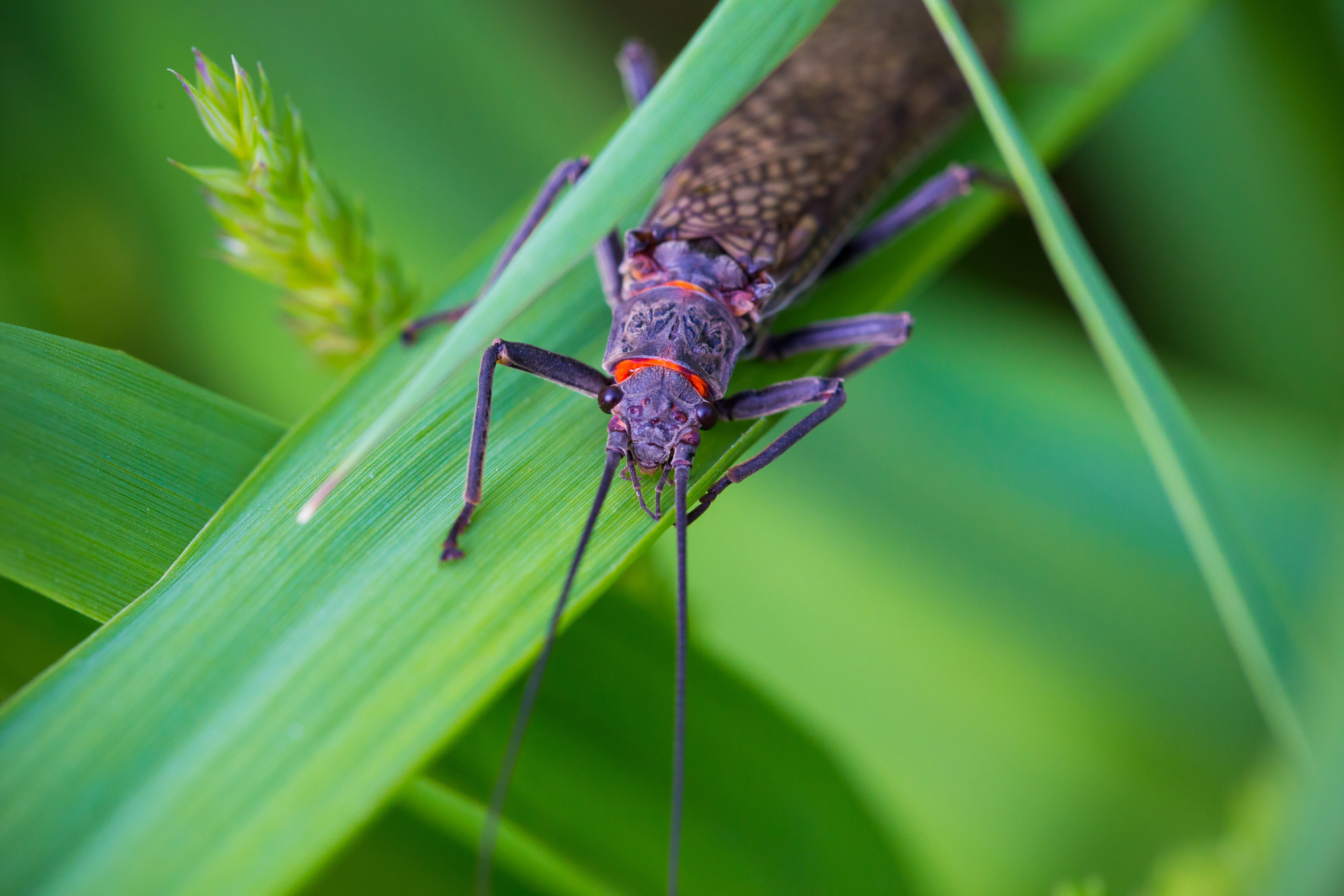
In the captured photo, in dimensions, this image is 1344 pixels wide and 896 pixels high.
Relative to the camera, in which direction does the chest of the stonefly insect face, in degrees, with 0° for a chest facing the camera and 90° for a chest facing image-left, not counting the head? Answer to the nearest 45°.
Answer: approximately 45°

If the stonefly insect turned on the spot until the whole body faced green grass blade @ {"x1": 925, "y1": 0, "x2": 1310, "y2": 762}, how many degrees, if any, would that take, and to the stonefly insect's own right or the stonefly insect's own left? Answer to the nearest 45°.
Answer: approximately 90° to the stonefly insect's own left
